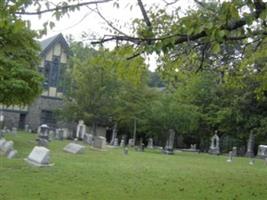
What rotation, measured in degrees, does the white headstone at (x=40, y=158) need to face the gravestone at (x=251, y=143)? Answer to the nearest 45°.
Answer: approximately 135° to its left

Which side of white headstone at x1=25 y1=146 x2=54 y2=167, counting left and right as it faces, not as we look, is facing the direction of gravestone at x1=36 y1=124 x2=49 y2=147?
back

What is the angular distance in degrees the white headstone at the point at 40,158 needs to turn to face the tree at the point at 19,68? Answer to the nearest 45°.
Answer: approximately 180°

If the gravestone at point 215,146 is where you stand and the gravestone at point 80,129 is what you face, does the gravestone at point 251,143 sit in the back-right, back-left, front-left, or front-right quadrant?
back-right

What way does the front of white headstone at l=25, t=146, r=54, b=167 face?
toward the camera

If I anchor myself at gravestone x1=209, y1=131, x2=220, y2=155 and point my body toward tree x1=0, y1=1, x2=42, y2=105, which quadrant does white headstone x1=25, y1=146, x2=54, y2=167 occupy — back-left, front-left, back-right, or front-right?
front-left

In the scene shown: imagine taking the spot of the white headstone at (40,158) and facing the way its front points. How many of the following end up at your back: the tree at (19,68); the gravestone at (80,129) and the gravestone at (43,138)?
3

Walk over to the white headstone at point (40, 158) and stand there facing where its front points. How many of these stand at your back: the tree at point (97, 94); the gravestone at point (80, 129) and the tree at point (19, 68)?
3

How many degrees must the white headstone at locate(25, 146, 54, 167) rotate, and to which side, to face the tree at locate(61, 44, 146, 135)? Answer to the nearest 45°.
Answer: approximately 180°

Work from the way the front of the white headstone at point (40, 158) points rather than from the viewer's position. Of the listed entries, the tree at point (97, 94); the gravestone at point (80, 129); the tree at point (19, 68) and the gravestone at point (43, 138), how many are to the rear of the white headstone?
4

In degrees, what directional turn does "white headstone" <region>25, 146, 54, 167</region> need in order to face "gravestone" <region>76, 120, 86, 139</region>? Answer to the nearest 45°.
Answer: approximately 180°

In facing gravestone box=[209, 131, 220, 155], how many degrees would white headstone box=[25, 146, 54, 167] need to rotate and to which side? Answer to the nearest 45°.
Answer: approximately 135° to its left
